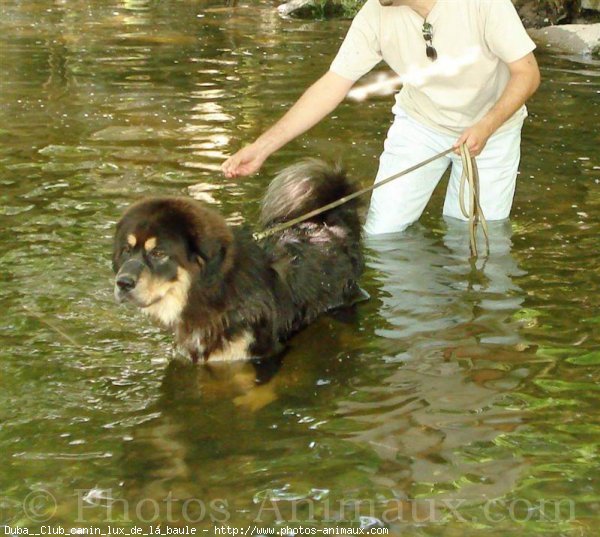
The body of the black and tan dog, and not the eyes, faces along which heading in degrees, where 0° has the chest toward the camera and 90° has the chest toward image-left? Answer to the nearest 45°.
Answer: approximately 45°

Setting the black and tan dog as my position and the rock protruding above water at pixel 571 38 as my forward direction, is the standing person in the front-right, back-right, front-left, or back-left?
front-right

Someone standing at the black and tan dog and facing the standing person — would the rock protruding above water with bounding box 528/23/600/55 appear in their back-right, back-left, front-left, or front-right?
front-left

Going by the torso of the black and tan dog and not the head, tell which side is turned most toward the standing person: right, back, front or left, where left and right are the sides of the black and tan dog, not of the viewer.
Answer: back
